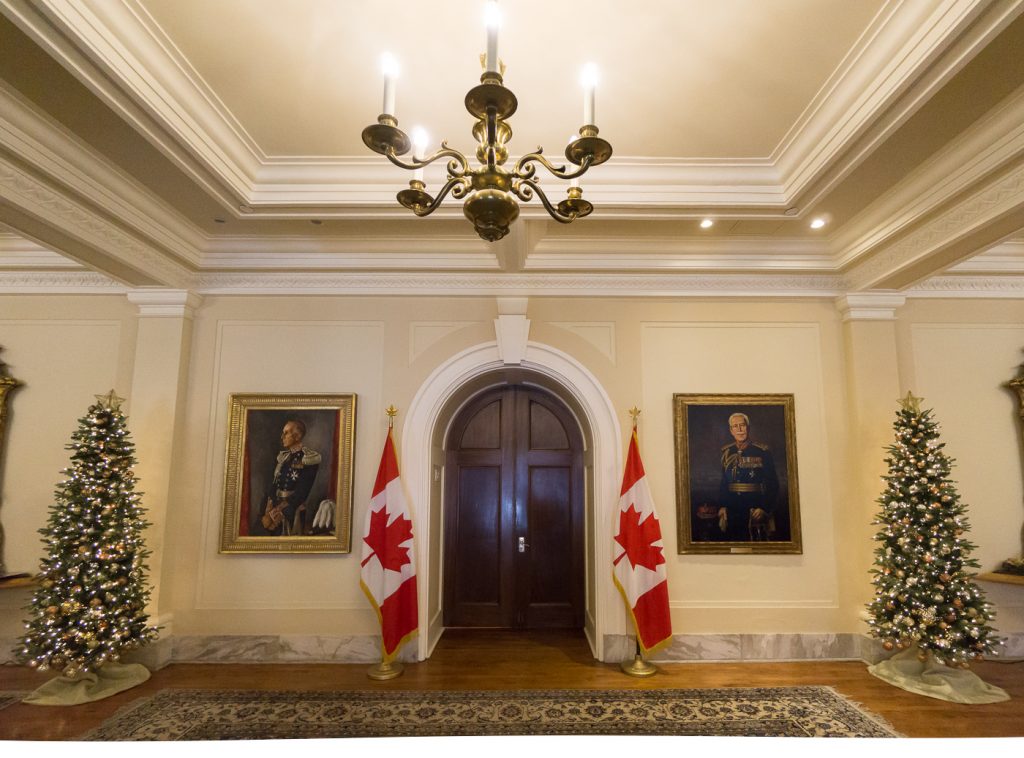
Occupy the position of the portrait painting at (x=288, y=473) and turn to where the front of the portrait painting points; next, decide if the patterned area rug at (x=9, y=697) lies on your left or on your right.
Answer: on your right

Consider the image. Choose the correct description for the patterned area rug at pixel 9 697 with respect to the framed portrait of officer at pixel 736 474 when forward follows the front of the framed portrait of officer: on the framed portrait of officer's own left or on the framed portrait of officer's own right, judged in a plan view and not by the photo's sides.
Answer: on the framed portrait of officer's own right

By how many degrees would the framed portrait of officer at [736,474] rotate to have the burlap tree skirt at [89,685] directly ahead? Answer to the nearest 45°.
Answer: approximately 45° to its right

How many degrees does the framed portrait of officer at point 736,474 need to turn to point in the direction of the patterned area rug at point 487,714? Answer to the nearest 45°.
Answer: approximately 45° to its right

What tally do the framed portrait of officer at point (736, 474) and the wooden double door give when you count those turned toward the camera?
2

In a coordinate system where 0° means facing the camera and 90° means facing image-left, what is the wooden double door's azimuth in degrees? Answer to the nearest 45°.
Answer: approximately 0°

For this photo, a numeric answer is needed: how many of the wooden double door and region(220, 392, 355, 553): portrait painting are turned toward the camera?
2

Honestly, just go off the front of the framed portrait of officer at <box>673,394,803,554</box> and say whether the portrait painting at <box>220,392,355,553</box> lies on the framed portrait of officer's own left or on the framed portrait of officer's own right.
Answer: on the framed portrait of officer's own right

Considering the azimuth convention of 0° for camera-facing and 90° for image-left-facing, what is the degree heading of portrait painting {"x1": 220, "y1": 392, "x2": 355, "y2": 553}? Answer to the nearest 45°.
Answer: approximately 0°

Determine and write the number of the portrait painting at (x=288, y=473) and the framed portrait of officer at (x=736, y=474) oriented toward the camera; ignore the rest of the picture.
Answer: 2

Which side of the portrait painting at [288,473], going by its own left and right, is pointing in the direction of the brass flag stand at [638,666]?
left
